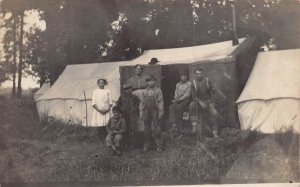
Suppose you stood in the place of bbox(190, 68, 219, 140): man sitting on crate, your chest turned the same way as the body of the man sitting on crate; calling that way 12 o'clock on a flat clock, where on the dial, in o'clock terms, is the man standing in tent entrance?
The man standing in tent entrance is roughly at 3 o'clock from the man sitting on crate.

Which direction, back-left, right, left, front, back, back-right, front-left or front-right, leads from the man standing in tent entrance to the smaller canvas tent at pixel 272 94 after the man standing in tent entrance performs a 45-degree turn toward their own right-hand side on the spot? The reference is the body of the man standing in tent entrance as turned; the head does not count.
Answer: back-left

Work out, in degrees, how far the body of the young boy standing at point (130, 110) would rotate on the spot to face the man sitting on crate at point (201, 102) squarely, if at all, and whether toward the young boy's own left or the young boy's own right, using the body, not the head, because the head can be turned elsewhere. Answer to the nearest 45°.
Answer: approximately 90° to the young boy's own left

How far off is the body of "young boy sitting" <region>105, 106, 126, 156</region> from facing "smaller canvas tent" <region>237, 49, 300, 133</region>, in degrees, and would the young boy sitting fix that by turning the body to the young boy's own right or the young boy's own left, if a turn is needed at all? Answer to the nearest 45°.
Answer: approximately 90° to the young boy's own left

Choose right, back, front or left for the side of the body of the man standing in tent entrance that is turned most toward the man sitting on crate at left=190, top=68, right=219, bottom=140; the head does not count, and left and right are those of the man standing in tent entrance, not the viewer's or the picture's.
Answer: left

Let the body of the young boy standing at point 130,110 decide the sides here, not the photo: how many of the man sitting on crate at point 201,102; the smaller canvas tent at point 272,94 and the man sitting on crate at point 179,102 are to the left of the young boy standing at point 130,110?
3

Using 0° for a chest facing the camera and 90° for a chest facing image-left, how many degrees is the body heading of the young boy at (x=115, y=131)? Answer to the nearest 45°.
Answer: approximately 0°
